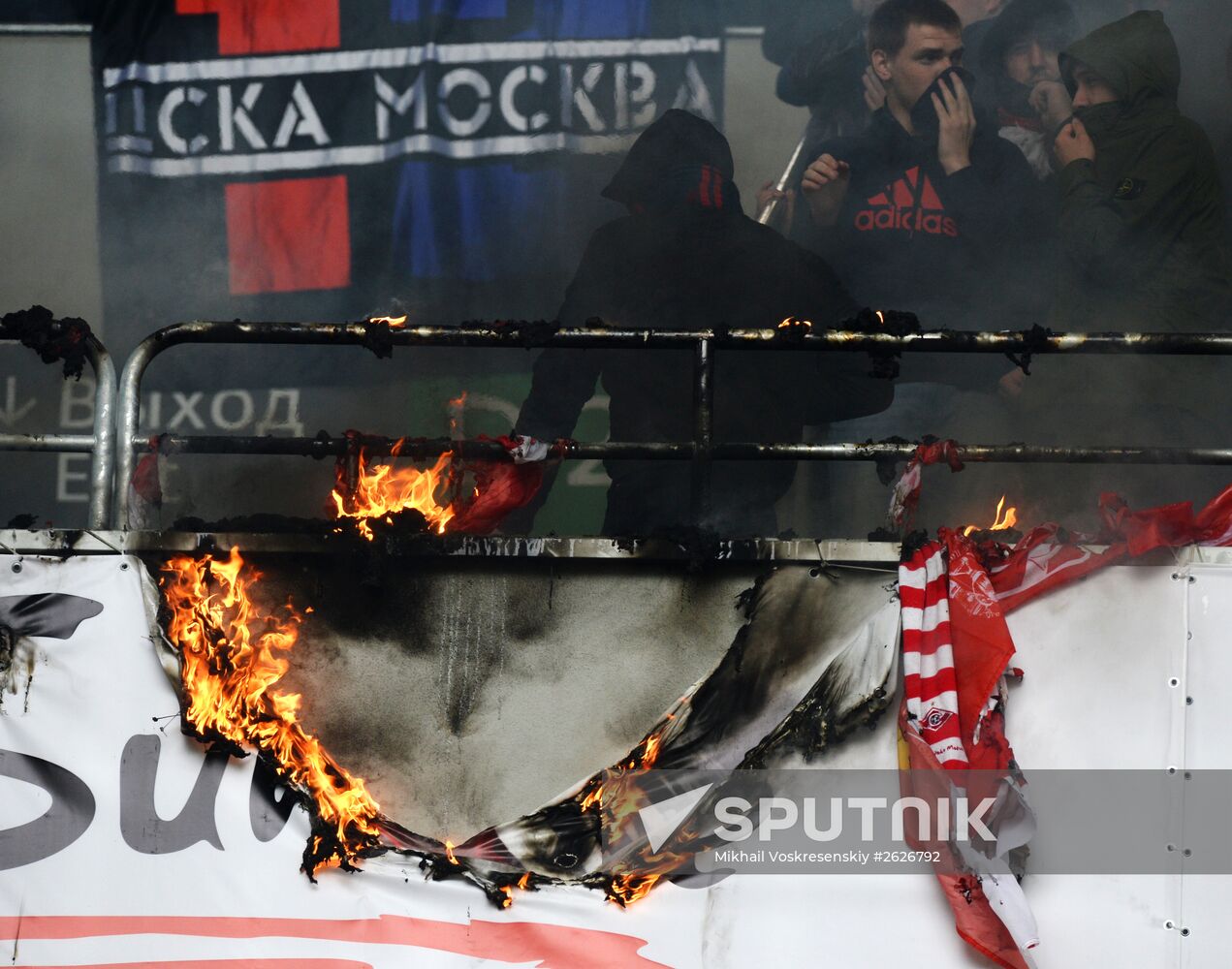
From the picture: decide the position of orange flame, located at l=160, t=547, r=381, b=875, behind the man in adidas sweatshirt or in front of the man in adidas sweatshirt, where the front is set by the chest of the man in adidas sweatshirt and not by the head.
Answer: in front

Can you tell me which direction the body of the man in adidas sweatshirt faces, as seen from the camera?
toward the camera

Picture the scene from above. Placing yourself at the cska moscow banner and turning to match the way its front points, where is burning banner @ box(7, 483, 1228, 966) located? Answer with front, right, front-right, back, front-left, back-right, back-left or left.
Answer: front

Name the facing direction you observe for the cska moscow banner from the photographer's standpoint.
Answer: facing the viewer

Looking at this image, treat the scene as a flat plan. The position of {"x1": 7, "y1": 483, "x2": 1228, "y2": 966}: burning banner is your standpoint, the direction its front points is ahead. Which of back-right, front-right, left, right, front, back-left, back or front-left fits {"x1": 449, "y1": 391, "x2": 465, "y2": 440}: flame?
back

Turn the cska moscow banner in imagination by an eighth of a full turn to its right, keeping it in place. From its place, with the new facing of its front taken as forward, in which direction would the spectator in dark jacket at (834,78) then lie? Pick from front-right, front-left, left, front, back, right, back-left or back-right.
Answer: back-left

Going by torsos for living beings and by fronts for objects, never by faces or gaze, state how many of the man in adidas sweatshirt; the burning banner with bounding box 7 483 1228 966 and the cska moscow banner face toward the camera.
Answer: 3
